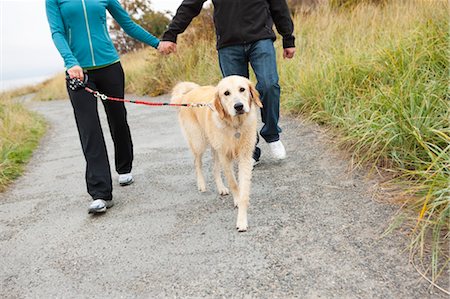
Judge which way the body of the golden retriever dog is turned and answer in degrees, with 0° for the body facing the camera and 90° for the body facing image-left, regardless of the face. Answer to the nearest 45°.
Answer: approximately 315°

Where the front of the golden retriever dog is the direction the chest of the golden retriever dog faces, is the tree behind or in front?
behind
